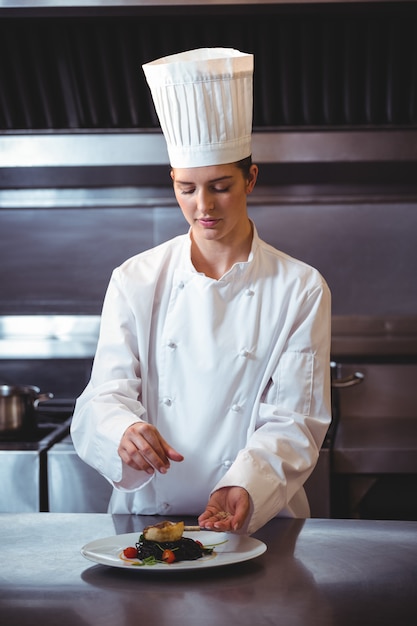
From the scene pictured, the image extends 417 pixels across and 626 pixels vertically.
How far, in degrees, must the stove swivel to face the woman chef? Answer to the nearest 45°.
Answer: approximately 45° to its left

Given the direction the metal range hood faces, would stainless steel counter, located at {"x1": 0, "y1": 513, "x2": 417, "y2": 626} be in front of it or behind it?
in front

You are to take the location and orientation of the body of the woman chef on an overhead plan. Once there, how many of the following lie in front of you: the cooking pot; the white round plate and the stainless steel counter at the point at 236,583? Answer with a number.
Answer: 2

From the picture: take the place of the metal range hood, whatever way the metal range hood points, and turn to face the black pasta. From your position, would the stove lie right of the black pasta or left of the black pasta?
right

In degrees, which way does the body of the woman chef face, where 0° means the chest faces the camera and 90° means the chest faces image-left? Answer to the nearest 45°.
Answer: approximately 0°

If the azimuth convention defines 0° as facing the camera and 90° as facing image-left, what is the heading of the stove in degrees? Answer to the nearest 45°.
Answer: approximately 0°

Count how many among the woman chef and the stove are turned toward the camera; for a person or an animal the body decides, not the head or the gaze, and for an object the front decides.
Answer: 2

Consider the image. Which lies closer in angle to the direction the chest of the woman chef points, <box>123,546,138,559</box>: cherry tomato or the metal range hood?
the cherry tomato

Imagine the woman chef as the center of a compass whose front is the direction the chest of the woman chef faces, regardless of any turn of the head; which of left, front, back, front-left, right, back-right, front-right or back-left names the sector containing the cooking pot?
back-right

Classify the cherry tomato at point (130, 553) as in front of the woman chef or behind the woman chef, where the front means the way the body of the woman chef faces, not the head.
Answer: in front
